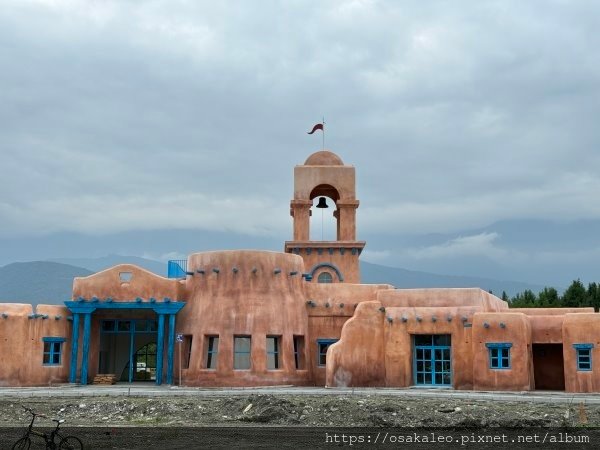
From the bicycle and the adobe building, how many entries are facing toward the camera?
1

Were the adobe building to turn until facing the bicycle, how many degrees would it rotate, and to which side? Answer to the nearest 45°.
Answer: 0° — it already faces it

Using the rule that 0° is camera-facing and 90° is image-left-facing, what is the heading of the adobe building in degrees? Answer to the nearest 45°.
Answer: approximately 0°

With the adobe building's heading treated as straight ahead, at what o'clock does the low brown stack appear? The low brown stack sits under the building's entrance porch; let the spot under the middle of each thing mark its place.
The low brown stack is roughly at 3 o'clock from the adobe building.
